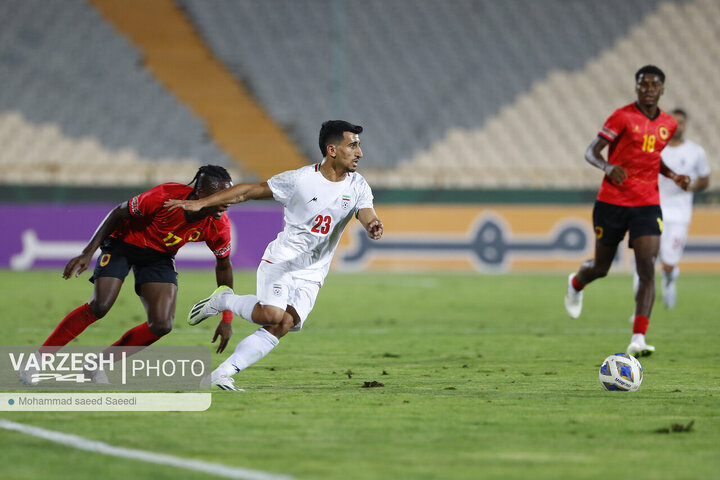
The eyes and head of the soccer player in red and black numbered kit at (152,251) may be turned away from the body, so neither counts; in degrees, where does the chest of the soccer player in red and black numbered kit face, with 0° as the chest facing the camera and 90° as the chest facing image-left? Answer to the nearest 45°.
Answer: approximately 315°

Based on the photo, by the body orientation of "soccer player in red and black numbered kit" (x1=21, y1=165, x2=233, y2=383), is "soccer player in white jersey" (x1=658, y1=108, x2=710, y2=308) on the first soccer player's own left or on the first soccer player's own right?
on the first soccer player's own left

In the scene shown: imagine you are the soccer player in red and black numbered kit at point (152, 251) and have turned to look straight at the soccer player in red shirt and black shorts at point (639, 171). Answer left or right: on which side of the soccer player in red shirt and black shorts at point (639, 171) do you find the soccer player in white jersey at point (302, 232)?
right

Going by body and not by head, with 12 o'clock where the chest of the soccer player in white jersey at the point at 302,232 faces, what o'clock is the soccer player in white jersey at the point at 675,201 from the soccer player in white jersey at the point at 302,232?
the soccer player in white jersey at the point at 675,201 is roughly at 9 o'clock from the soccer player in white jersey at the point at 302,232.

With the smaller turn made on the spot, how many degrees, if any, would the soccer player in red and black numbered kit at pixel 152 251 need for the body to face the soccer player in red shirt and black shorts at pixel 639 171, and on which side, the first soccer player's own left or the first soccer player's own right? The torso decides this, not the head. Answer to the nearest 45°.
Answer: approximately 45° to the first soccer player's own left

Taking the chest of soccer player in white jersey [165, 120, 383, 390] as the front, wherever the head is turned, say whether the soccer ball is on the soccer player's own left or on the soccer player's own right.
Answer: on the soccer player's own left

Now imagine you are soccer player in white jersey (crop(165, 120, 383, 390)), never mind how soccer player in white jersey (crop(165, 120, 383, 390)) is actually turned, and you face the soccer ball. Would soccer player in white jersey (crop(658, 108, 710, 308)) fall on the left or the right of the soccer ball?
left

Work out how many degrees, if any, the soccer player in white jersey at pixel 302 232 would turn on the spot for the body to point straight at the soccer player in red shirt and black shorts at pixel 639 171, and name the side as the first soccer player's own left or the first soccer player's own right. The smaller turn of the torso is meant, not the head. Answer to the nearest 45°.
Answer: approximately 90° to the first soccer player's own left

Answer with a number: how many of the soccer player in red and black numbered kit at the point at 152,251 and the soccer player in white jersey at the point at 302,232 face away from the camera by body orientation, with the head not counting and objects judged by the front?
0

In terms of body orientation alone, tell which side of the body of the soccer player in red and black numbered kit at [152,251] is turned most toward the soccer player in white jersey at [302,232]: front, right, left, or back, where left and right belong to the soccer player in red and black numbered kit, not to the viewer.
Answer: front

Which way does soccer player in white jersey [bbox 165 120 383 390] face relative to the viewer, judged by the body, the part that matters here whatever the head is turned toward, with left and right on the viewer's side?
facing the viewer and to the right of the viewer
